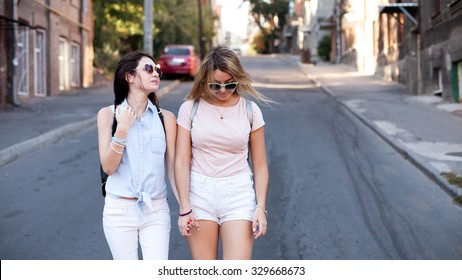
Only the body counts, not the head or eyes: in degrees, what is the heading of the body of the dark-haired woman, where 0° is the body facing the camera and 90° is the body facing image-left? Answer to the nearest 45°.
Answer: approximately 0°

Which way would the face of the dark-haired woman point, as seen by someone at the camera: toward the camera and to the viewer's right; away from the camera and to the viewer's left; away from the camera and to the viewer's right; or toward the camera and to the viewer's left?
toward the camera and to the viewer's right

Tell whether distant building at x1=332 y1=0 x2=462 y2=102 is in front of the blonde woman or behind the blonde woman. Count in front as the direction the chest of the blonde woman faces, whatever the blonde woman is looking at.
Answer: behind

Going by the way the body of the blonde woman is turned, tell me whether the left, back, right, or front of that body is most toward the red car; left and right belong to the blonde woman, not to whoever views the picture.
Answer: back

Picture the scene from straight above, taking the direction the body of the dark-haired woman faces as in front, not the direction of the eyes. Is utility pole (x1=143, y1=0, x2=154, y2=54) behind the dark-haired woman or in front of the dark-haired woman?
behind

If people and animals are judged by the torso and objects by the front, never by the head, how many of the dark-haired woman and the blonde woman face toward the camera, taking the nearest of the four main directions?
2

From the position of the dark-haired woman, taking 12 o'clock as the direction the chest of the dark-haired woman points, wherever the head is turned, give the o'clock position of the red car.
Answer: The red car is roughly at 6 o'clock from the dark-haired woman.
